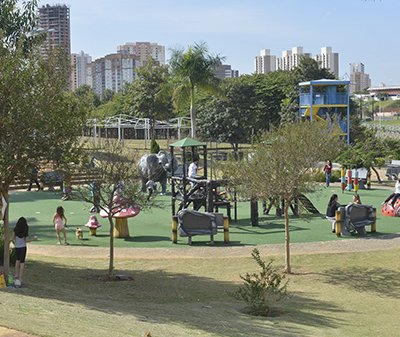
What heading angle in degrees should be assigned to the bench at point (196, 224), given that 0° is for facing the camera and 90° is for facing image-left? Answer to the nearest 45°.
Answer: approximately 180°

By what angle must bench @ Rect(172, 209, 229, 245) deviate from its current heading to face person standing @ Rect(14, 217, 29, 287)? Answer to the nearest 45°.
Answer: approximately 135° to its left

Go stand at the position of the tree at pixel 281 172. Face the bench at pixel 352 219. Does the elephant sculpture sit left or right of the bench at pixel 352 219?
left

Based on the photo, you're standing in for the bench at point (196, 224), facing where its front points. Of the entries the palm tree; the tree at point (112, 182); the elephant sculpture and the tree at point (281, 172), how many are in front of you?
2

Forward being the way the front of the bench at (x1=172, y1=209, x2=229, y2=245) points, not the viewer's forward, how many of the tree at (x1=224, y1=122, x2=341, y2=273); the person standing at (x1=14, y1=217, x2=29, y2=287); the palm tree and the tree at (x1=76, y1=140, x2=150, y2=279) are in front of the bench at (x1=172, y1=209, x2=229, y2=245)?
1

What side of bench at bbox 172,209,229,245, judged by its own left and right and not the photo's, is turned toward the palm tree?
front

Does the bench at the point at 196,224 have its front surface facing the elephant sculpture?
yes

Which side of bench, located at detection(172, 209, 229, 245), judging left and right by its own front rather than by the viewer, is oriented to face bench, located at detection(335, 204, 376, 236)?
right

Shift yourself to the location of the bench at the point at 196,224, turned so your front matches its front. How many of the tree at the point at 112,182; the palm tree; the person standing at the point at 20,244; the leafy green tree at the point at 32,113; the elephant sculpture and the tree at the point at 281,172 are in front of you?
2

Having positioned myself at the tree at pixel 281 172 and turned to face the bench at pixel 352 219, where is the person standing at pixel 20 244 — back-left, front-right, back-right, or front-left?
back-left

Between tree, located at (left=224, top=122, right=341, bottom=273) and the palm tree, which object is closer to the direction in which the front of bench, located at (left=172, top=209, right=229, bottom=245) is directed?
the palm tree

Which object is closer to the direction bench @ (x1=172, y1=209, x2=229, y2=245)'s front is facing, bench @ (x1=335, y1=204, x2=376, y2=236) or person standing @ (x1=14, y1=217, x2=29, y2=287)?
the bench

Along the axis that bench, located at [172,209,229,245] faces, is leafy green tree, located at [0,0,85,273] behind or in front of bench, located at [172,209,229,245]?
behind
